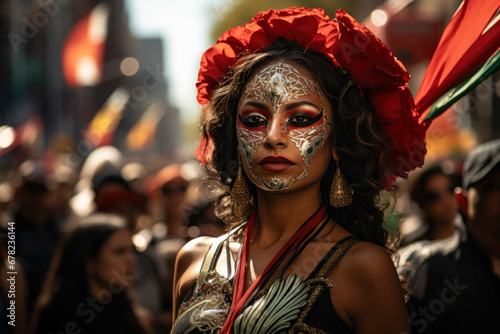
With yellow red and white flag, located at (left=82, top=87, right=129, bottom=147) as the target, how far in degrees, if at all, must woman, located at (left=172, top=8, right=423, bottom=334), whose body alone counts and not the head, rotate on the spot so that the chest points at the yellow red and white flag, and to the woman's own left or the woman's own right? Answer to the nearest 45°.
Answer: approximately 135° to the woman's own right

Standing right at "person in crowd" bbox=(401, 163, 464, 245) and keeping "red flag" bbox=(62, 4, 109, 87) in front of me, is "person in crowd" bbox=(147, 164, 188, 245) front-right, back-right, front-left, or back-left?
front-left

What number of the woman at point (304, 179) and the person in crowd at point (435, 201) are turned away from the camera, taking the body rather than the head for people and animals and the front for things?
0

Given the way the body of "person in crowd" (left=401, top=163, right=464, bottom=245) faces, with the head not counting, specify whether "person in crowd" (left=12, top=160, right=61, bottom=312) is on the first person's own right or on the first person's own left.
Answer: on the first person's own right

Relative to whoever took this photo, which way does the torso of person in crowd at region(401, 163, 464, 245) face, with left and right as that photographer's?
facing the viewer and to the right of the viewer

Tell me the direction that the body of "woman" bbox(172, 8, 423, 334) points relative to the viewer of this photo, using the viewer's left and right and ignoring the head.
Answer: facing the viewer and to the left of the viewer

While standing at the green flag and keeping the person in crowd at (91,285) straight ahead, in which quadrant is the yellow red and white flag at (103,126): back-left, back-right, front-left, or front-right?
front-right

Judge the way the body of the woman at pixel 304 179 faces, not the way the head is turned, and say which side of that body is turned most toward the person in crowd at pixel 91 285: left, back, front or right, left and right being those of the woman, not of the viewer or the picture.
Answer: right

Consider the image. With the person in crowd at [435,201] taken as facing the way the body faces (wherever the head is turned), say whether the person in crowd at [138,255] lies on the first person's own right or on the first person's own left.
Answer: on the first person's own right

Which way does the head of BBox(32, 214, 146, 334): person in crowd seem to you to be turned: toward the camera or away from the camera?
toward the camera

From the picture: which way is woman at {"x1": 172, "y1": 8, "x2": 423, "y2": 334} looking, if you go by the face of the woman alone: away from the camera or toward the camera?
toward the camera

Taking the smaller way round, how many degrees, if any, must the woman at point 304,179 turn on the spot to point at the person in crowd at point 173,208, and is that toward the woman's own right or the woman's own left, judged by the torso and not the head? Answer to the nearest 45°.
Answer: approximately 135° to the woman's own right

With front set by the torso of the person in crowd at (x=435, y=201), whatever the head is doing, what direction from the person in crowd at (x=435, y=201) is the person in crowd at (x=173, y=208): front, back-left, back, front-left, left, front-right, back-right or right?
back-right
